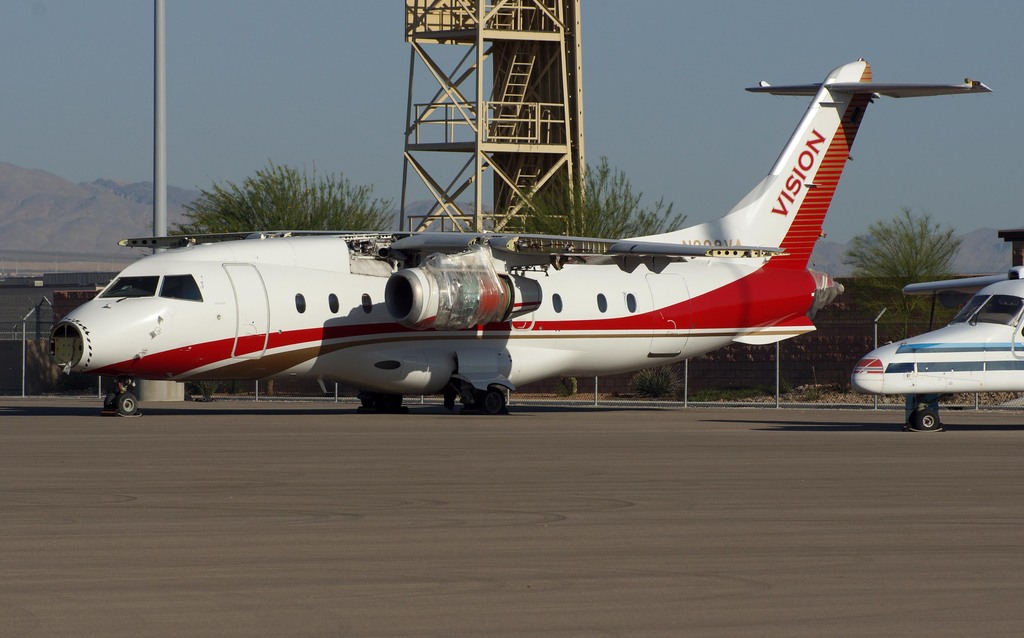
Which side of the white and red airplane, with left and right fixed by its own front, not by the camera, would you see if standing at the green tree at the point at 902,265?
back

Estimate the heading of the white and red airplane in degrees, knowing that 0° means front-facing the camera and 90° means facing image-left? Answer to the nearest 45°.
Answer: approximately 45°
